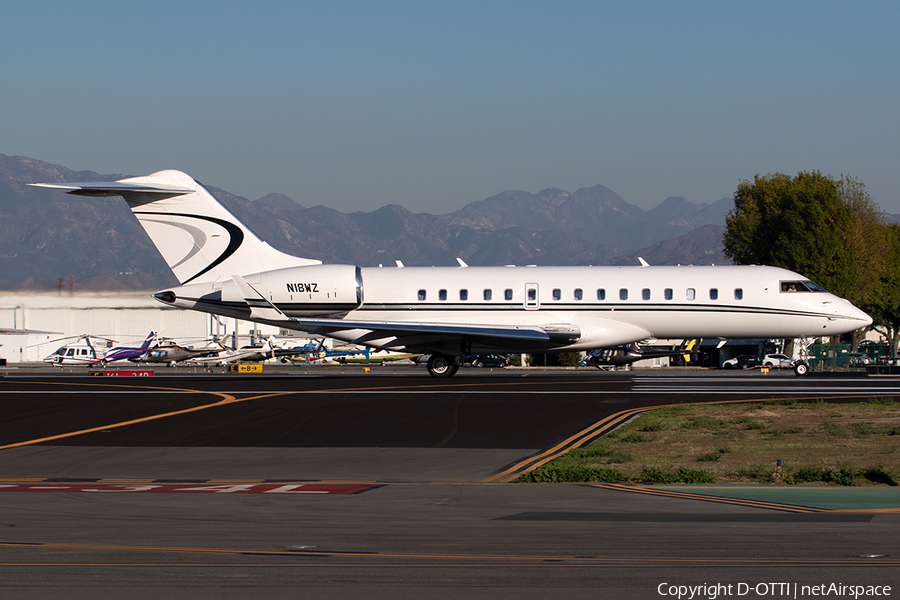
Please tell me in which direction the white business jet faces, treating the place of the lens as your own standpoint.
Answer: facing to the right of the viewer
